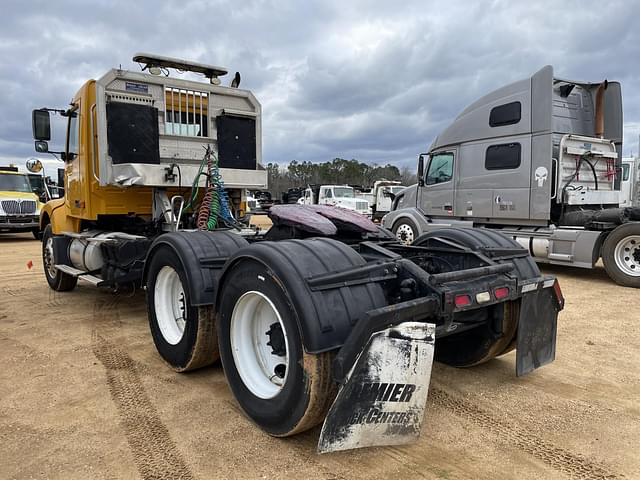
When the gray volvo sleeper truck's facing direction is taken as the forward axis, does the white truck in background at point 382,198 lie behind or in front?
in front

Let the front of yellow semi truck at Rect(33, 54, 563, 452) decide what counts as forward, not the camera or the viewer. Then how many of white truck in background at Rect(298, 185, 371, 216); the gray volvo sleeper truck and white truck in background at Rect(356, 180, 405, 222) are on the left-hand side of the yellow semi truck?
0

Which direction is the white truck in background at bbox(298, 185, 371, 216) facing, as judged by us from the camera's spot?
facing the viewer and to the right of the viewer

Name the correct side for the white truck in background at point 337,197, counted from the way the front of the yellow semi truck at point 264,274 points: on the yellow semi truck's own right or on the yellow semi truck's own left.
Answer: on the yellow semi truck's own right

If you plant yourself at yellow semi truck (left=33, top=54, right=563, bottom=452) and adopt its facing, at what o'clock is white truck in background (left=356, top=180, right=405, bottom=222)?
The white truck in background is roughly at 2 o'clock from the yellow semi truck.

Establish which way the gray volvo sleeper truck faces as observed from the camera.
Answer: facing away from the viewer and to the left of the viewer

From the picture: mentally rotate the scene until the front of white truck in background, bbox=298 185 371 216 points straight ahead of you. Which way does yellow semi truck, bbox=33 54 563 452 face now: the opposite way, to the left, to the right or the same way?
the opposite way

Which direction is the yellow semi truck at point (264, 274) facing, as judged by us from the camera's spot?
facing away from the viewer and to the left of the viewer

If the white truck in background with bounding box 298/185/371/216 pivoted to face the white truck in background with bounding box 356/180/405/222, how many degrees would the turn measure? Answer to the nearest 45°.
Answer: approximately 45° to its left

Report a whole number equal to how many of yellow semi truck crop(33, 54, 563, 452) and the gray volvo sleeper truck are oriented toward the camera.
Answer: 0

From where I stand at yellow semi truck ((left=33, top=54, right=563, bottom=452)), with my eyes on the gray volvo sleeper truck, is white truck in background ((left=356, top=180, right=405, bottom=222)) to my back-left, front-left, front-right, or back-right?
front-left

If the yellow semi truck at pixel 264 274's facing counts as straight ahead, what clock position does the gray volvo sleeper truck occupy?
The gray volvo sleeper truck is roughly at 3 o'clock from the yellow semi truck.

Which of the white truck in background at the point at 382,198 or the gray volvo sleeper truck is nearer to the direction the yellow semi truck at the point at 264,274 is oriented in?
the white truck in background

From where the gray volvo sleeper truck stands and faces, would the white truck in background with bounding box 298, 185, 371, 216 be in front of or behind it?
in front

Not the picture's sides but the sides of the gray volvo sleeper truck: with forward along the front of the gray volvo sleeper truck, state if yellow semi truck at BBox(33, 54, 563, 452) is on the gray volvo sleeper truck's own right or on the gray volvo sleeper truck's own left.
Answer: on the gray volvo sleeper truck's own left
